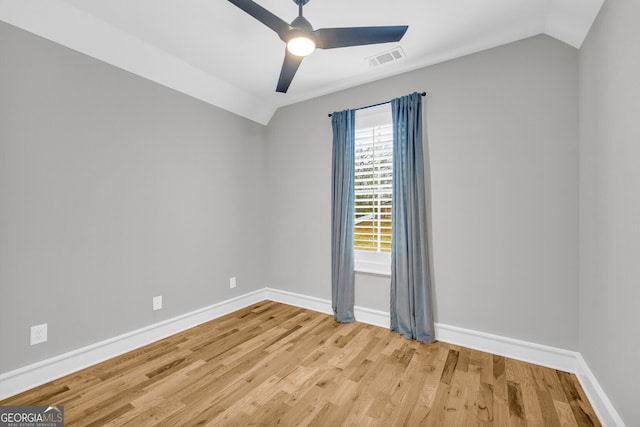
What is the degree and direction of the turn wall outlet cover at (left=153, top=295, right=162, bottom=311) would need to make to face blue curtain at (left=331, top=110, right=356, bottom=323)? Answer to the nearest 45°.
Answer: approximately 45° to its left

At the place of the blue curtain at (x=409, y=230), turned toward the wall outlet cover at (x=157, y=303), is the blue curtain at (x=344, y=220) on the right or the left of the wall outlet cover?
right

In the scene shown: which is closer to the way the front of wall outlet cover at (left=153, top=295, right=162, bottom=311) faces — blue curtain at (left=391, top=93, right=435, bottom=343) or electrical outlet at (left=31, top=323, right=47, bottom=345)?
the blue curtain

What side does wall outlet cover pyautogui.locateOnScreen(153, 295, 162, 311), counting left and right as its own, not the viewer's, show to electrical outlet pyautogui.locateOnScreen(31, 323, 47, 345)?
right

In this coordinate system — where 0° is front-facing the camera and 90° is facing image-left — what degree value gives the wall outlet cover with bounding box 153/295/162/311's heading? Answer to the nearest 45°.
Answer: approximately 315°
